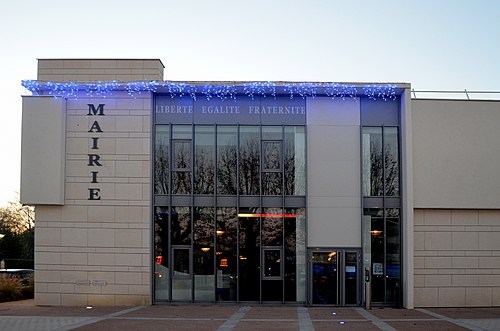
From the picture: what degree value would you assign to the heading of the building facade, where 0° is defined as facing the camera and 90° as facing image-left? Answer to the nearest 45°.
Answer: approximately 0°
